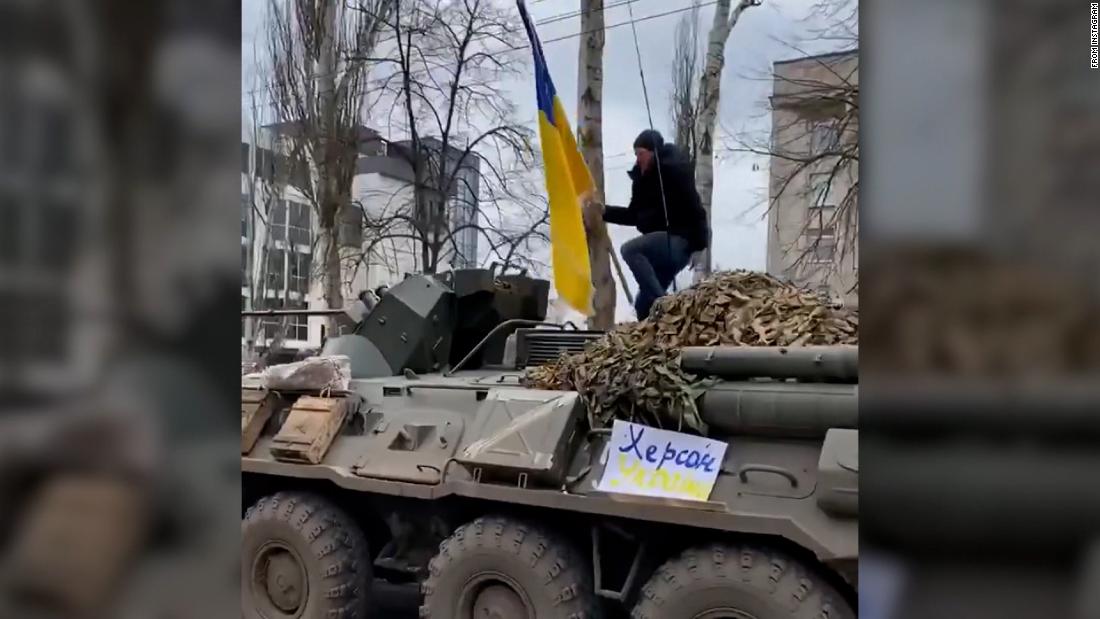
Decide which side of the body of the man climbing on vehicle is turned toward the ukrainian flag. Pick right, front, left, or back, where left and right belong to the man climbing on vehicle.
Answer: front

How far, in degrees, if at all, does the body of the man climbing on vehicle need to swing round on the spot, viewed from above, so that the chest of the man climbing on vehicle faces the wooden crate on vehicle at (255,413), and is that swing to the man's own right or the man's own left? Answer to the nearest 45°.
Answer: approximately 45° to the man's own left

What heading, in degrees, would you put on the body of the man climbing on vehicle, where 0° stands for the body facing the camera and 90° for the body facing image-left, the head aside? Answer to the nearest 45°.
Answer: approximately 90°
